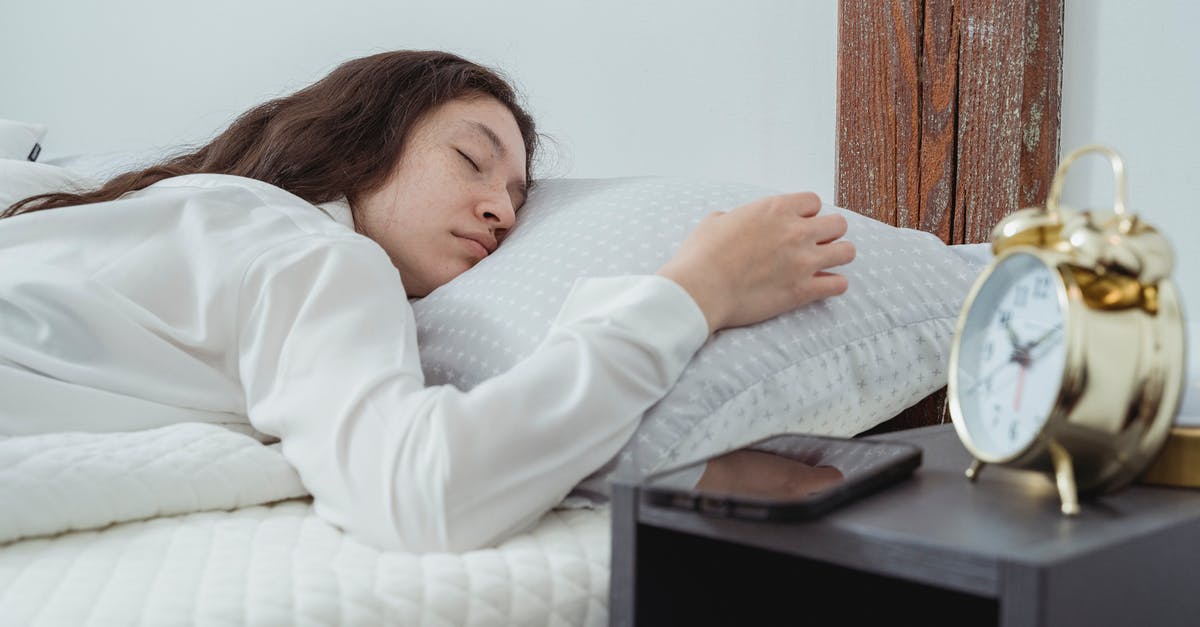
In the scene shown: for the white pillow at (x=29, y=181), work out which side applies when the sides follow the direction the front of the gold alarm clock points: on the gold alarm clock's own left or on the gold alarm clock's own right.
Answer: on the gold alarm clock's own right

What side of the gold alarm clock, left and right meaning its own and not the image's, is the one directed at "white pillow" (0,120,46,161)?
right

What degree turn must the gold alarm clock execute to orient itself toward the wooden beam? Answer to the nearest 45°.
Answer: approximately 135° to its right

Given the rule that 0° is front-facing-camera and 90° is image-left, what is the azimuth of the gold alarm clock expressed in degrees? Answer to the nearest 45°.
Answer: approximately 45°
